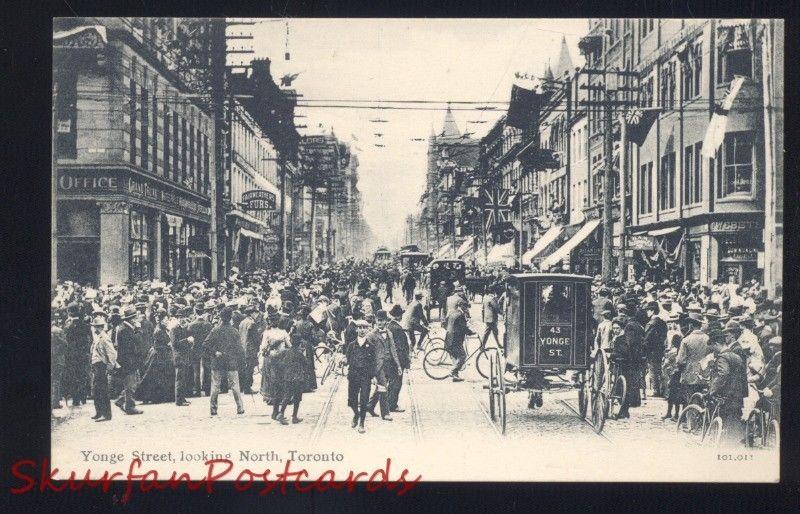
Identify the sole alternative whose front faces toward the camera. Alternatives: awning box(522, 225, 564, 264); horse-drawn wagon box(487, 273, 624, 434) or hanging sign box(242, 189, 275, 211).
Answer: the hanging sign

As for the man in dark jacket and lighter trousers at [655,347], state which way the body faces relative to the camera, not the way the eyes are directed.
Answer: to the viewer's left

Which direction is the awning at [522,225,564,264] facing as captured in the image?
to the viewer's left

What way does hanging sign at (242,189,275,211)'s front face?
toward the camera

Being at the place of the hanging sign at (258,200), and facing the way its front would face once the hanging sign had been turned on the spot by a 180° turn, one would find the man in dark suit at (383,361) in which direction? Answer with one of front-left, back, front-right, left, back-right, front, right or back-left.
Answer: back-right

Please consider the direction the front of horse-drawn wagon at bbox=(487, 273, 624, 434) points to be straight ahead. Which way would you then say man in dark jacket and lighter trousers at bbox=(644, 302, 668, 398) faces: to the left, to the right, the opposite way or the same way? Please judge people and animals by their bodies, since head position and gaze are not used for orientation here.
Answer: to the left

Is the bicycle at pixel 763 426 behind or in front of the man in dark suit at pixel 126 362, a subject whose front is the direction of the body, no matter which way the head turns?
in front

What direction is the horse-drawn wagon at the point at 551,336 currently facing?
away from the camera

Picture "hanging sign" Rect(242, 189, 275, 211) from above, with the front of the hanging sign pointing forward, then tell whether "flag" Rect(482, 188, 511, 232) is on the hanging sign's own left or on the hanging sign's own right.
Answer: on the hanging sign's own left

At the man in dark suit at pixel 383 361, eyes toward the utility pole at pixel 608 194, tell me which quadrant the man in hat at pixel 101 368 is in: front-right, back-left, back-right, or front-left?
back-left

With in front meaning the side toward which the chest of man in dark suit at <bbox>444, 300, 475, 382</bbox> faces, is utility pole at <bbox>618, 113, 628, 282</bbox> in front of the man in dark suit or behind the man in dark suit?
in front
